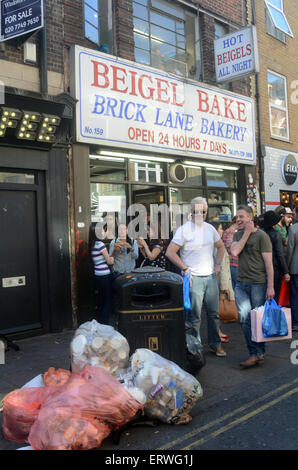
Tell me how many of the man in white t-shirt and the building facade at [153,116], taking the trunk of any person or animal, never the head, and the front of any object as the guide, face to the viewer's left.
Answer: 0

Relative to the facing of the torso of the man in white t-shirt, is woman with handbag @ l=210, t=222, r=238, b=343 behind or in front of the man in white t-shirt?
behind

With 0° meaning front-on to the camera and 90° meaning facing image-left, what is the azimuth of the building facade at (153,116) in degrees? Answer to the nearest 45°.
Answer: approximately 315°

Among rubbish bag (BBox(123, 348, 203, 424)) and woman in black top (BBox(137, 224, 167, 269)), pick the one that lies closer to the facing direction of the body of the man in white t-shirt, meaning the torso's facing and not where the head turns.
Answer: the rubbish bag

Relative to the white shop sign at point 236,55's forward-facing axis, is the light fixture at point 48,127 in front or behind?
in front

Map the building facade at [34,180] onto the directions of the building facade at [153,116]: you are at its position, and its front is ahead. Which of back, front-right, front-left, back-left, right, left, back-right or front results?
right

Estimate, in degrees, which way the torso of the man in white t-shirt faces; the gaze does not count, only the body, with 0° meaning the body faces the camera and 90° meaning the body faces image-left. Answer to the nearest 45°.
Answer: approximately 0°

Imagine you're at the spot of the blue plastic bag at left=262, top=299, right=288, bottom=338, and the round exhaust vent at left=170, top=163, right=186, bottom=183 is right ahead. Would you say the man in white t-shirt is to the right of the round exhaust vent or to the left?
left

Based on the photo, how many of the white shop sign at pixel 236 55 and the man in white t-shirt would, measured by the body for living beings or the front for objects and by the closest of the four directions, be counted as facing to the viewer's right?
0

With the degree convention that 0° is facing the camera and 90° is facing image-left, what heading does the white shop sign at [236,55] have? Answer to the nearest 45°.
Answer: approximately 45°
